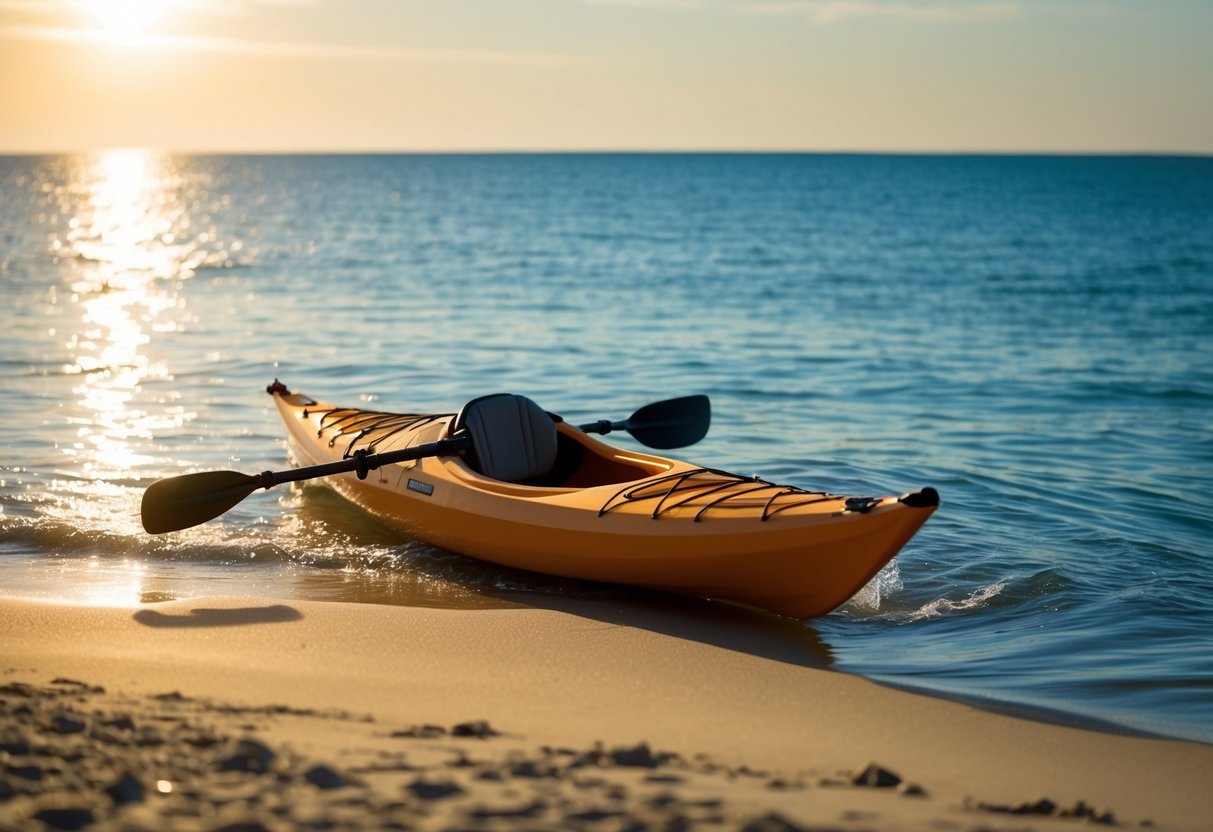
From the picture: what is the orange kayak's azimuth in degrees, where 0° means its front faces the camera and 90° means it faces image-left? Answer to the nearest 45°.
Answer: approximately 315°
